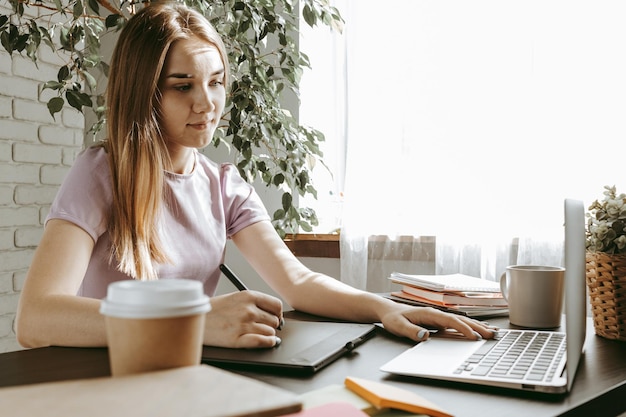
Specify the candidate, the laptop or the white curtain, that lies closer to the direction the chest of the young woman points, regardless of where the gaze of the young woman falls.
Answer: the laptop

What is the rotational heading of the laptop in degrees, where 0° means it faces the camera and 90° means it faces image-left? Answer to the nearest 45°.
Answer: approximately 90°

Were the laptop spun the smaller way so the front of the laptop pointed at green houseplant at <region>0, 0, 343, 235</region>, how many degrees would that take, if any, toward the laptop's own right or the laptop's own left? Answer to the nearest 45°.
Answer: approximately 45° to the laptop's own right

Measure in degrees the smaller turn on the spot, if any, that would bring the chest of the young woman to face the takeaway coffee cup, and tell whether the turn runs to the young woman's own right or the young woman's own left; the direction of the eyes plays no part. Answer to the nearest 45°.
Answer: approximately 45° to the young woman's own right

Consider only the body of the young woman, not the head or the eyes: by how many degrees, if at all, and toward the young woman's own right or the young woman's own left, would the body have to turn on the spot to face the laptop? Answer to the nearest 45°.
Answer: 0° — they already face it

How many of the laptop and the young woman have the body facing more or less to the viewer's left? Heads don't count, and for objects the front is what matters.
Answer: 1

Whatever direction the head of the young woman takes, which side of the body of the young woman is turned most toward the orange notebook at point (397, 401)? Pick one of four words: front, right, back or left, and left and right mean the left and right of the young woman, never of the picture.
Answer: front

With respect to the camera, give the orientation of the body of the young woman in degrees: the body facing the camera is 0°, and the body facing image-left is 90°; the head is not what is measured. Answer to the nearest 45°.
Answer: approximately 315°

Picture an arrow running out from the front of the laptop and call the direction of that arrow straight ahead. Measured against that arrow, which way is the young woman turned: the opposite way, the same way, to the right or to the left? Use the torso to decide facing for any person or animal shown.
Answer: the opposite way

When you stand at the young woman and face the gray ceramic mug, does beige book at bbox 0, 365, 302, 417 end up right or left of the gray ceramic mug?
right

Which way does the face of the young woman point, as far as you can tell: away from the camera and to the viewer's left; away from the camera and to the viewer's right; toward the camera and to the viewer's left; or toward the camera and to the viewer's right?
toward the camera and to the viewer's right

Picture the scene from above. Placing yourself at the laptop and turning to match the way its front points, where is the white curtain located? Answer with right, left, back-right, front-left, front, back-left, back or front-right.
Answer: right
